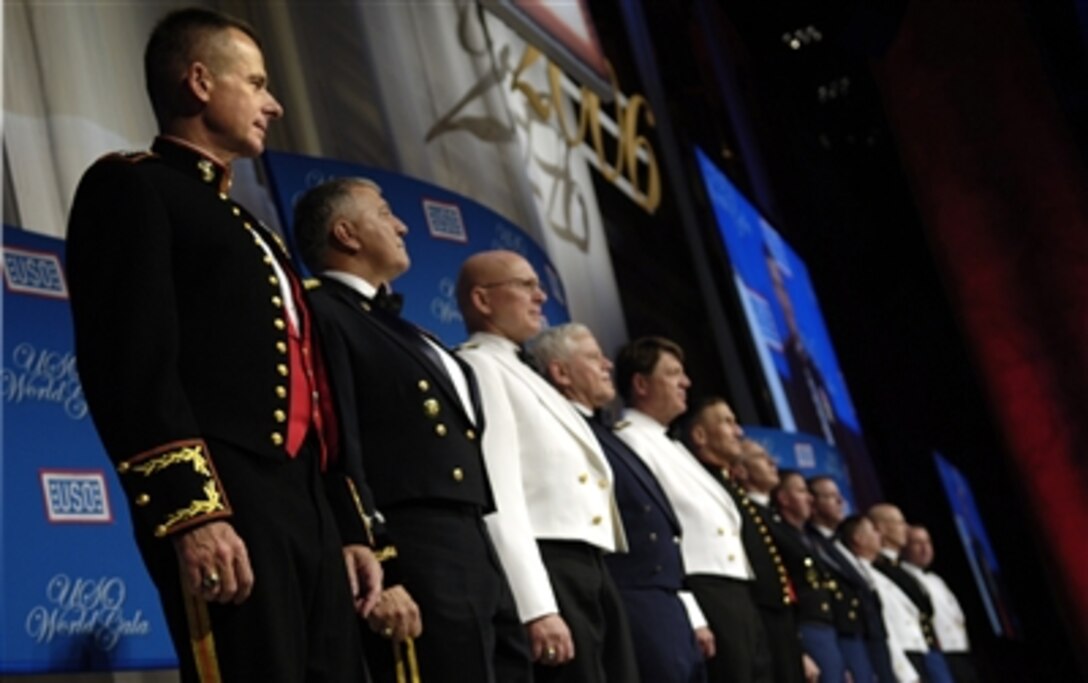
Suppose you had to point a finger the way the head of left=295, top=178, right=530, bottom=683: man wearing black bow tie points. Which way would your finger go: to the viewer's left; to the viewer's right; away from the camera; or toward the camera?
to the viewer's right

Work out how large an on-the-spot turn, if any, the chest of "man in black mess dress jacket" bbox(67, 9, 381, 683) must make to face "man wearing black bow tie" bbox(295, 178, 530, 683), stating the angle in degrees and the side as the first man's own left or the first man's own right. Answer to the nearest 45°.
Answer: approximately 90° to the first man's own left

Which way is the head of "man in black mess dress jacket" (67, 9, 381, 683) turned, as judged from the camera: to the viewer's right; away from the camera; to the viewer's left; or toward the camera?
to the viewer's right
